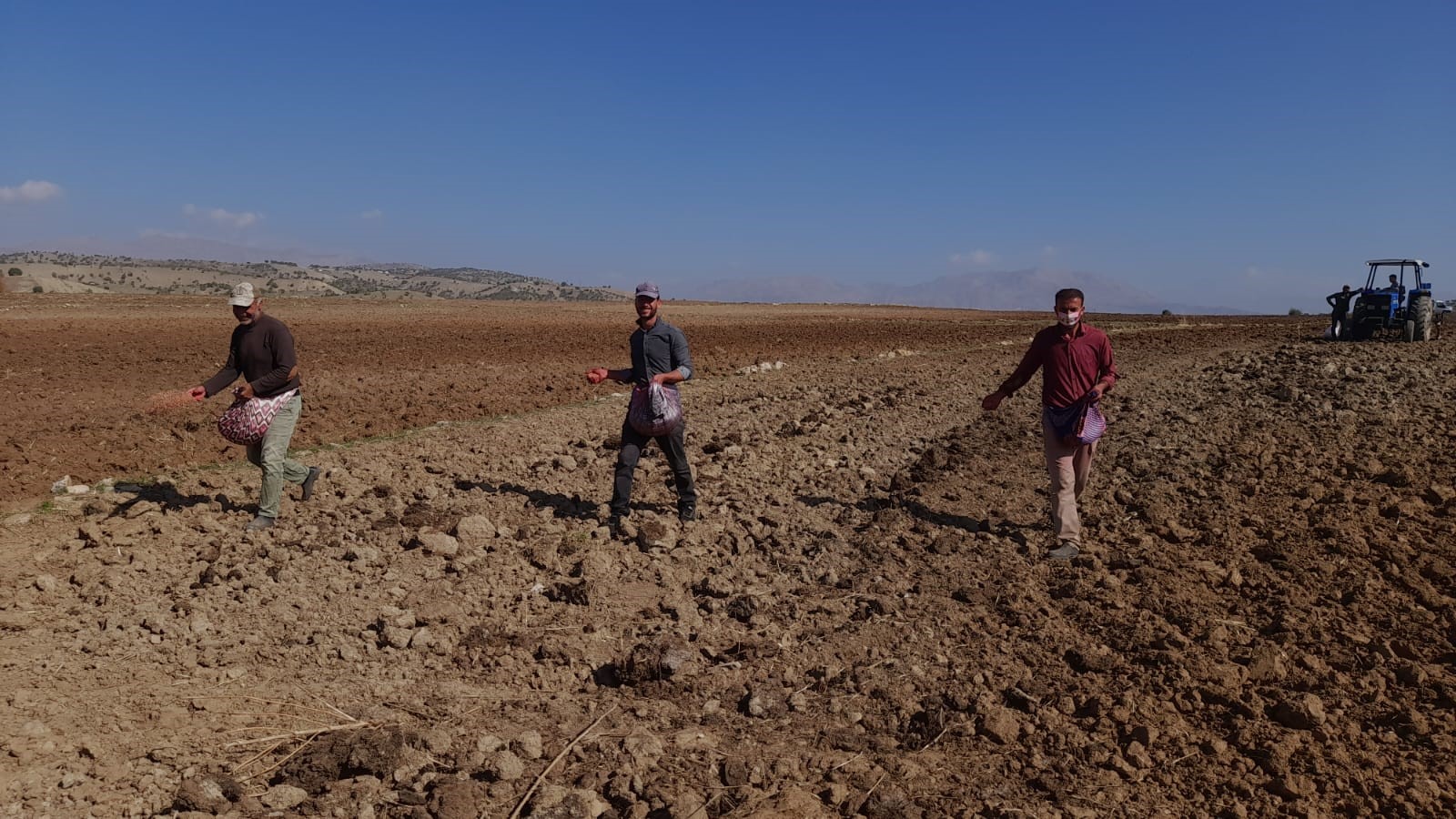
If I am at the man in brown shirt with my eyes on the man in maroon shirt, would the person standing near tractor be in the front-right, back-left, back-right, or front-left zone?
front-left

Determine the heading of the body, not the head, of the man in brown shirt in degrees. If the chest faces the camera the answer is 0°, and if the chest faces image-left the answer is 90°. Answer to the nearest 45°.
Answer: approximately 45°

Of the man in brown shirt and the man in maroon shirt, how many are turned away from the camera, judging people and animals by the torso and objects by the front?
0

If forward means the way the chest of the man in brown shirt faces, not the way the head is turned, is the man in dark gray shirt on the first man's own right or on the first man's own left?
on the first man's own left

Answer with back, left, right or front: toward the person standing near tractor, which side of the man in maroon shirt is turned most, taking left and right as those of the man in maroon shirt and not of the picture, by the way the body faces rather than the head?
back

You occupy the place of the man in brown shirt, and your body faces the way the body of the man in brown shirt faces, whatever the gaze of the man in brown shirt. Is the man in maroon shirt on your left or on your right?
on your left

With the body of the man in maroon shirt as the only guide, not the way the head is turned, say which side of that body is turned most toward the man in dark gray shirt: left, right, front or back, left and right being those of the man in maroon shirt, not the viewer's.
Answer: right

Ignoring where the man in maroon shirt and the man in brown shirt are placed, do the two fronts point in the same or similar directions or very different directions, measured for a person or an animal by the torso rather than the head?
same or similar directions

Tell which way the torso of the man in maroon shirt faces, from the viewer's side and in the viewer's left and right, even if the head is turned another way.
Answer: facing the viewer
